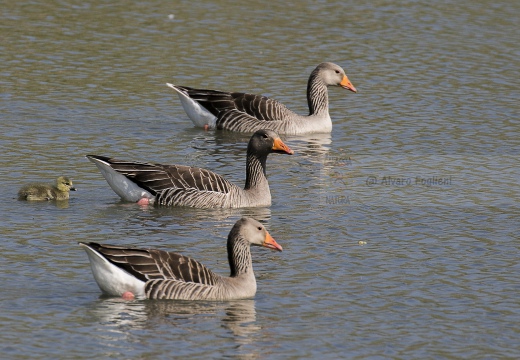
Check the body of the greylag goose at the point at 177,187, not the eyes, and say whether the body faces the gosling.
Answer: no

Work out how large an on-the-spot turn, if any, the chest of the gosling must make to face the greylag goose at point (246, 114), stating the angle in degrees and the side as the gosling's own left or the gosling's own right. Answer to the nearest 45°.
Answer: approximately 45° to the gosling's own left

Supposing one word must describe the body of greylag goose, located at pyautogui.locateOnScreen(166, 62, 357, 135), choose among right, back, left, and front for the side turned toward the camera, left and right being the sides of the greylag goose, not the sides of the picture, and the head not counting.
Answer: right

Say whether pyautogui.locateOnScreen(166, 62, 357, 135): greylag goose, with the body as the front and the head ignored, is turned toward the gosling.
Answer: no

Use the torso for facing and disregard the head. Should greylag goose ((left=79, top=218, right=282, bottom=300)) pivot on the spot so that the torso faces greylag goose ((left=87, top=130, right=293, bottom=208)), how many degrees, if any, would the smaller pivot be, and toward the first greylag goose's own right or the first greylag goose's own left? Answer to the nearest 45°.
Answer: approximately 90° to the first greylag goose's own left

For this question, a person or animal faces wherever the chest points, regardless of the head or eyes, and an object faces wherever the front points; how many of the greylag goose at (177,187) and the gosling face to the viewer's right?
2

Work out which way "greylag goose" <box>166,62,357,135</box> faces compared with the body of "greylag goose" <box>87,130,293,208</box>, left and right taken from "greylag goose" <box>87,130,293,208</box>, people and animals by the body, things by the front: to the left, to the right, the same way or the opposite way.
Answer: the same way

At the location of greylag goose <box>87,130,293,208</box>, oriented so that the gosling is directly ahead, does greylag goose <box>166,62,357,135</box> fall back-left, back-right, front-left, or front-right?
back-right

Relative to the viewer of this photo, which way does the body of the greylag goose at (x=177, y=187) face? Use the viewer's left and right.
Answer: facing to the right of the viewer

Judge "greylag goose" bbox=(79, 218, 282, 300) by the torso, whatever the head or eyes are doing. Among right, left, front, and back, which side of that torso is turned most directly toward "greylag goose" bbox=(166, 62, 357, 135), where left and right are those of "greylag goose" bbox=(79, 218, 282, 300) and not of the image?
left

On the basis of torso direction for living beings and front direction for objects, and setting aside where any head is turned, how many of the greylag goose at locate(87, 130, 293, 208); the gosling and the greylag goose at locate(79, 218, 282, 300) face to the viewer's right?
3

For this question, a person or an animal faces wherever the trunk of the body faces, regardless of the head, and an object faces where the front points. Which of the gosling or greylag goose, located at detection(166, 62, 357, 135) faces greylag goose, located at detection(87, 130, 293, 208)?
the gosling

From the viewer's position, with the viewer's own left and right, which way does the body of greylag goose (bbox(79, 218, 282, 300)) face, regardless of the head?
facing to the right of the viewer

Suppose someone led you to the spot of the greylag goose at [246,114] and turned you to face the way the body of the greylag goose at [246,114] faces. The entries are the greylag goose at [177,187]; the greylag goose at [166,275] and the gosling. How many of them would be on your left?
0

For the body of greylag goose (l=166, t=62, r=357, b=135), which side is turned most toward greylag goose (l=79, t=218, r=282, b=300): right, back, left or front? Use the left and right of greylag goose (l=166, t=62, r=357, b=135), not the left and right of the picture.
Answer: right

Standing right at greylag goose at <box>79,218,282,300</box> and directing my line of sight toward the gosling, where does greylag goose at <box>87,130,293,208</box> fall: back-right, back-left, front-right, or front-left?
front-right

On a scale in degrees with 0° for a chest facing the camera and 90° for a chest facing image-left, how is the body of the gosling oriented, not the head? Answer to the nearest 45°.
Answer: approximately 270°

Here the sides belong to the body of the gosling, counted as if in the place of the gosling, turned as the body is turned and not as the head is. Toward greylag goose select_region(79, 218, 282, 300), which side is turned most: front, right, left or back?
right
